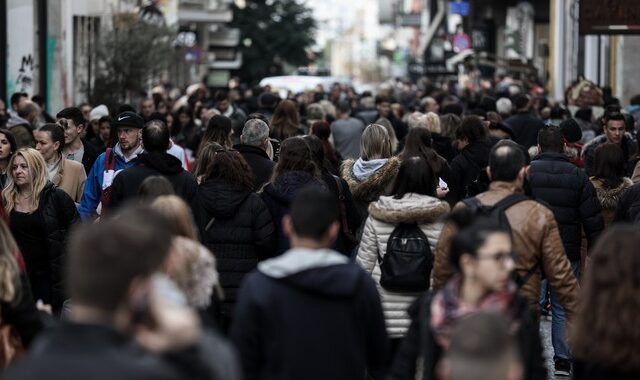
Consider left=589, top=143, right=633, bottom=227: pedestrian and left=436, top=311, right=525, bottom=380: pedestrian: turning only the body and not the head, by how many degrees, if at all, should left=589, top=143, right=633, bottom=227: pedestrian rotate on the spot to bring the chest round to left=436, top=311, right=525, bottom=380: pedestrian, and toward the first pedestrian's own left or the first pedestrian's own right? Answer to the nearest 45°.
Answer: approximately 180°

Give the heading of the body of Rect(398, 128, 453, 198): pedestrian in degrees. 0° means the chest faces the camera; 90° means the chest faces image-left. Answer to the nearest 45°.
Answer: approximately 180°

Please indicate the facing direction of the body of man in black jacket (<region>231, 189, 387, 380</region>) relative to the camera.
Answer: away from the camera

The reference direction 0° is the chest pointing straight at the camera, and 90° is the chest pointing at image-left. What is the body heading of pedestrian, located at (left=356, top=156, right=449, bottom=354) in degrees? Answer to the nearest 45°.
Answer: approximately 180°

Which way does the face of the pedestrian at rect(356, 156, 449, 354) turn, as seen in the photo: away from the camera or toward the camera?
away from the camera

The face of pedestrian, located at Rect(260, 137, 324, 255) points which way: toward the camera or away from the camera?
away from the camera

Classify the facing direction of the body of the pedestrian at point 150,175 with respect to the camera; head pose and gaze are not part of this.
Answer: away from the camera

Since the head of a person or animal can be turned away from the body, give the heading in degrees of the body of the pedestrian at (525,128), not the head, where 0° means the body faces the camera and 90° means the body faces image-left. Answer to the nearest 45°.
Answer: approximately 180°

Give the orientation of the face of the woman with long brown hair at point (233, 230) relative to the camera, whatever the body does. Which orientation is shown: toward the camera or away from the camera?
away from the camera

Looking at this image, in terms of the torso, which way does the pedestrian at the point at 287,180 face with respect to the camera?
away from the camera

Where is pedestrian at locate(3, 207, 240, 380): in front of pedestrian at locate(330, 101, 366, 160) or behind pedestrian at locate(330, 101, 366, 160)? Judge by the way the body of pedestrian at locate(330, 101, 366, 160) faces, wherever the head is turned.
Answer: behind
